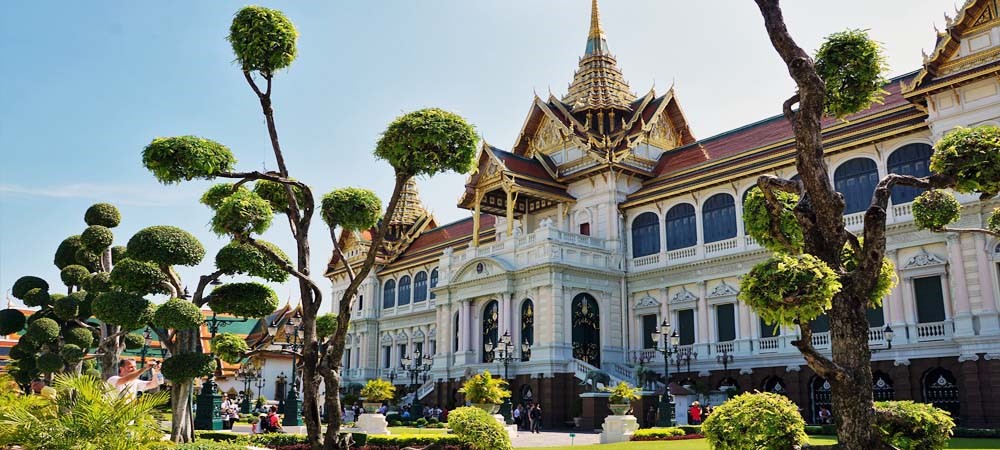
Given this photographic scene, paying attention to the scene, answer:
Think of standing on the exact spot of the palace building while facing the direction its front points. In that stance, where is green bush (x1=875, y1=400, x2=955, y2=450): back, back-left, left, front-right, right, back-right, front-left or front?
front-left

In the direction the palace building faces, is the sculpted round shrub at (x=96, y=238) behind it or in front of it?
in front

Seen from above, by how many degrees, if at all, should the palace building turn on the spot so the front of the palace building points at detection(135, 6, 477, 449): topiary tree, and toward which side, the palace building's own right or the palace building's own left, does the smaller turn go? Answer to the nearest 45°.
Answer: approximately 45° to the palace building's own left

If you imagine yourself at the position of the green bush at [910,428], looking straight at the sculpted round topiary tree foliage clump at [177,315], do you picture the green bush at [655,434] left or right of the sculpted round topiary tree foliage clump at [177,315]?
right

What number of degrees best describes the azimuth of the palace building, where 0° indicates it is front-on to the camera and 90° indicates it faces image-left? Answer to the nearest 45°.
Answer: approximately 45°

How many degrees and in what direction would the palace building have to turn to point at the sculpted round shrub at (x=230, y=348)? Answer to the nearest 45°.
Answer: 0° — it already faces it

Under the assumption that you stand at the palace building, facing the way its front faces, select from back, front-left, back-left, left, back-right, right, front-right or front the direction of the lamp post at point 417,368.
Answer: right

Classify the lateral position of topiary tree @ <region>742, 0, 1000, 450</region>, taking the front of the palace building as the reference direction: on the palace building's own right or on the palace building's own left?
on the palace building's own left

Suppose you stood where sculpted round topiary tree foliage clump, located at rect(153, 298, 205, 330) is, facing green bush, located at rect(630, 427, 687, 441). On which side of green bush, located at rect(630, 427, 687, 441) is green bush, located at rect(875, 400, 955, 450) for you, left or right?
right
